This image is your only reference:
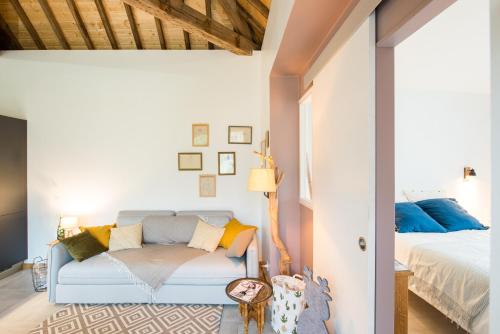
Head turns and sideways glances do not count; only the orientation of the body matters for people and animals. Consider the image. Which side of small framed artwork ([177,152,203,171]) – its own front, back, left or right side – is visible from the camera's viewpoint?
front

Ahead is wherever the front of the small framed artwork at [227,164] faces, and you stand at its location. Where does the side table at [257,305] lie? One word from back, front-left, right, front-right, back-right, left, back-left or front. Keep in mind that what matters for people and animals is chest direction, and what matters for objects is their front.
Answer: front

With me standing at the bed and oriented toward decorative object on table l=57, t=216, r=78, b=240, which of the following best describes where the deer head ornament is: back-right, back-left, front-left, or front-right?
front-left

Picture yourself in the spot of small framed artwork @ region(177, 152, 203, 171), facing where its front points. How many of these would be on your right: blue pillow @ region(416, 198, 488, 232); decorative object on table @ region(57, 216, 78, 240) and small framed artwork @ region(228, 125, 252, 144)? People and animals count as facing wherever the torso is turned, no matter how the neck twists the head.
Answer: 1

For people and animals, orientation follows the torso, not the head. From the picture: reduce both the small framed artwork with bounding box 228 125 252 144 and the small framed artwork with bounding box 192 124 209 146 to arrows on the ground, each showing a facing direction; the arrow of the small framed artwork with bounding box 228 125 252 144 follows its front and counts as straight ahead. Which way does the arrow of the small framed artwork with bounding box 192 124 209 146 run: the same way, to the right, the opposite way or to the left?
the same way

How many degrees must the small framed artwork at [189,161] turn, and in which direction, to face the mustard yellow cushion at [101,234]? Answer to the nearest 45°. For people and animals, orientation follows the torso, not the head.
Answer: approximately 90° to its right

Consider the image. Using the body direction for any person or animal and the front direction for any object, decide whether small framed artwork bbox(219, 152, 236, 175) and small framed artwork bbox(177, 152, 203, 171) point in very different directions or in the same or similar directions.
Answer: same or similar directions

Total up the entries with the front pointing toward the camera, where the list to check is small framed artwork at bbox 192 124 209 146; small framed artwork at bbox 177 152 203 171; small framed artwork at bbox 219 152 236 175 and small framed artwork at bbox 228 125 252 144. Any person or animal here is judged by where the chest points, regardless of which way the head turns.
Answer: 4

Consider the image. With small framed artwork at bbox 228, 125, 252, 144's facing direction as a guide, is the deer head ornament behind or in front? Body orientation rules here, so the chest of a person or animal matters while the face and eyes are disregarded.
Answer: in front

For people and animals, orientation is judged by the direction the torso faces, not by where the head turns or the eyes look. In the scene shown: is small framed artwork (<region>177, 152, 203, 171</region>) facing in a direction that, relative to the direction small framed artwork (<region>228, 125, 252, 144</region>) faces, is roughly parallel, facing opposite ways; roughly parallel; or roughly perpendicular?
roughly parallel

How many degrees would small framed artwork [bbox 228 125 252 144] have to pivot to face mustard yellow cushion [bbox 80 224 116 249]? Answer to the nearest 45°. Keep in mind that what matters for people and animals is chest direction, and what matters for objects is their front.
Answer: approximately 90° to its right

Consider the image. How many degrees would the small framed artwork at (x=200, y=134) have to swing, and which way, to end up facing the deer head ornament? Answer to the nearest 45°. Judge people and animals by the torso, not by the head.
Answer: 0° — it already faces it

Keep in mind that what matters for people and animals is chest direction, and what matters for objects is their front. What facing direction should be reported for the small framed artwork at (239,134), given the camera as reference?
facing the viewer

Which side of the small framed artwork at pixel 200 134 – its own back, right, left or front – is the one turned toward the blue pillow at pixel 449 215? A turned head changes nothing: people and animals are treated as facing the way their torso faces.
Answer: left

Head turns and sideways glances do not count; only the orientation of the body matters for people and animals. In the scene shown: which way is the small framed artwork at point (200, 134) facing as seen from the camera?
toward the camera

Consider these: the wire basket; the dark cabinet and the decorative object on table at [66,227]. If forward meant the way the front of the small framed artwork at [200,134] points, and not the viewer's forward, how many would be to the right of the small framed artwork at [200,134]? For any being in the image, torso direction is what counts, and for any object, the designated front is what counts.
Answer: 3
